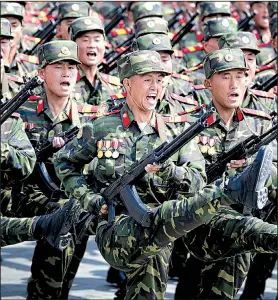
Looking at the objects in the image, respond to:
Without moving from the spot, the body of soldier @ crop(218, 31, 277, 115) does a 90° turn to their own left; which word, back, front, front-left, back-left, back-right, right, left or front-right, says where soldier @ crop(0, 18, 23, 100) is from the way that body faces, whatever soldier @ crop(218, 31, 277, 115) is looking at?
back-left

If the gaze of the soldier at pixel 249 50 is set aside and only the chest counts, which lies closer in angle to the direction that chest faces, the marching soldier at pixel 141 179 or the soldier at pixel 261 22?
the marching soldier

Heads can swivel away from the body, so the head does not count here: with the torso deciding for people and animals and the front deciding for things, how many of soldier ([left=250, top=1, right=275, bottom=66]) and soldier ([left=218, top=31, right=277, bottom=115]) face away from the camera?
0

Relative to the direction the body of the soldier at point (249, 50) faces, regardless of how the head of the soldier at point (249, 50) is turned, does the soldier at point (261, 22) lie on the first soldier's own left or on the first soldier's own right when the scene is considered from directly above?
on the first soldier's own left

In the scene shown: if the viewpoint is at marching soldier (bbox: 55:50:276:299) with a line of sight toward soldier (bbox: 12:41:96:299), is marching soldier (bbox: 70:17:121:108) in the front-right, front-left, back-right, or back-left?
front-right

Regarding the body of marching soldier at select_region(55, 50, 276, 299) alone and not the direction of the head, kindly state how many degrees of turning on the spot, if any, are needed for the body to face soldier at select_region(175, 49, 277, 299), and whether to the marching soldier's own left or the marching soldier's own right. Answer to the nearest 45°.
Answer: approximately 90° to the marching soldier's own left

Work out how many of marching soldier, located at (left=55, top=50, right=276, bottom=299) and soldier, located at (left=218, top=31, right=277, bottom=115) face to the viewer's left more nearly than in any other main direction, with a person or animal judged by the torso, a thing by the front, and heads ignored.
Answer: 0
